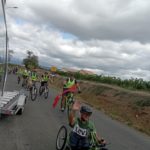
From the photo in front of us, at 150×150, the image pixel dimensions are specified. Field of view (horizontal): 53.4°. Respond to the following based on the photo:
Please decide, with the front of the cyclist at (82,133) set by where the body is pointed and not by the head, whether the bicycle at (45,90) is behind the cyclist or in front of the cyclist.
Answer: behind

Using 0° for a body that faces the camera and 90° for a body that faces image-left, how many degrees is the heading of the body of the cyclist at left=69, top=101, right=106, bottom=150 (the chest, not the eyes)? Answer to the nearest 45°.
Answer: approximately 315°

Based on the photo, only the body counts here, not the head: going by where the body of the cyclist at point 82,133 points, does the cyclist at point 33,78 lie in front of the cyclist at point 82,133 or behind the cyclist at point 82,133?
behind

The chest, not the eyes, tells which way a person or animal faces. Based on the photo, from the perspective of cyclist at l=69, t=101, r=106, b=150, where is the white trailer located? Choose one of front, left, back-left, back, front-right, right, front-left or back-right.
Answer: back

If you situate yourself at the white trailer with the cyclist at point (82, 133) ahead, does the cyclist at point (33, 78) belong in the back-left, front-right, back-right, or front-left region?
back-left
